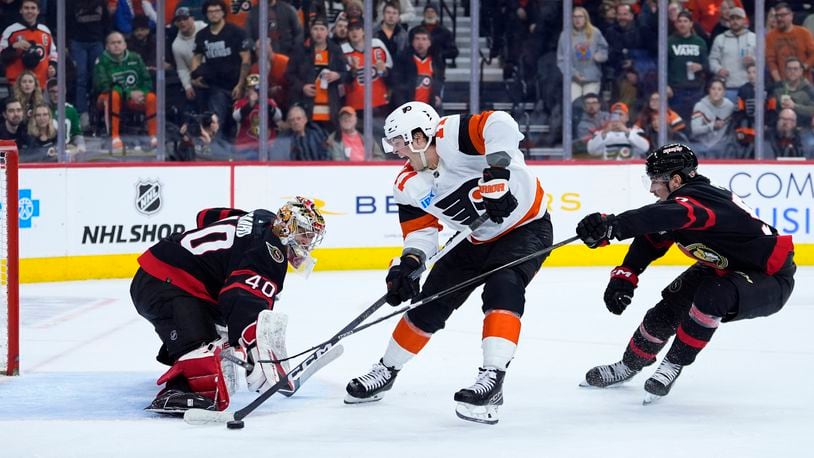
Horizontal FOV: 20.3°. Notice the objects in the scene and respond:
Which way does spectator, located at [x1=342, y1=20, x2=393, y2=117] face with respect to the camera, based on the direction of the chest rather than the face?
toward the camera

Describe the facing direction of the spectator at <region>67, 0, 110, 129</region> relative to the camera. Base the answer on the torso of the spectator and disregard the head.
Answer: toward the camera

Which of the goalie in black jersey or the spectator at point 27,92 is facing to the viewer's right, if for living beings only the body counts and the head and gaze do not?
the goalie in black jersey

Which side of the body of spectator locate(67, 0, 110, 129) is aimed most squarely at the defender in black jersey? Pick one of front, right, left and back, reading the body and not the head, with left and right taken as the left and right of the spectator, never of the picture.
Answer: front

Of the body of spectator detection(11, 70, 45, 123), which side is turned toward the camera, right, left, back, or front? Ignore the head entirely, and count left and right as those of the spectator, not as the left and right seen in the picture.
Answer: front

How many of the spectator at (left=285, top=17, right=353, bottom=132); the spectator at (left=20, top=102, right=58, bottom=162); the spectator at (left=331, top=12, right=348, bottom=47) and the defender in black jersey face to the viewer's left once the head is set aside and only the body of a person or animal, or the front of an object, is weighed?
1

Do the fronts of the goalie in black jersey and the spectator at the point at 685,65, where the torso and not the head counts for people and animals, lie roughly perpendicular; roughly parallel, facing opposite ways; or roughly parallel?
roughly perpendicular

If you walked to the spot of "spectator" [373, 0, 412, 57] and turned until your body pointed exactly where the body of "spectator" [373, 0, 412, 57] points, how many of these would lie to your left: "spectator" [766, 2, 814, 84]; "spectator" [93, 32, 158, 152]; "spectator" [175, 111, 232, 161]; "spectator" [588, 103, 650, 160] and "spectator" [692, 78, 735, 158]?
3
